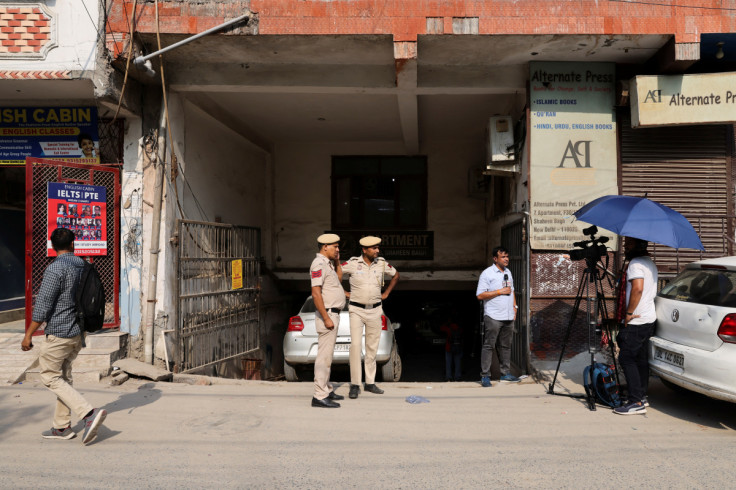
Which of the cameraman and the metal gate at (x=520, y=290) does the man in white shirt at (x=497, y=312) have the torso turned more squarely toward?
the cameraman

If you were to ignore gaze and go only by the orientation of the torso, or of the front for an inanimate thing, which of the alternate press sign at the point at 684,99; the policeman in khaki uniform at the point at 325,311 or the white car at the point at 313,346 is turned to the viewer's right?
the policeman in khaki uniform

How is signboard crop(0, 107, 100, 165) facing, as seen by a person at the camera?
facing the viewer

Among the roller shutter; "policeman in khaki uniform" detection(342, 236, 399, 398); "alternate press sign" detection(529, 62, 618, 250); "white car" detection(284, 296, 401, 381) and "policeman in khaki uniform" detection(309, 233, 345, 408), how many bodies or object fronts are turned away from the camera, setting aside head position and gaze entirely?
1

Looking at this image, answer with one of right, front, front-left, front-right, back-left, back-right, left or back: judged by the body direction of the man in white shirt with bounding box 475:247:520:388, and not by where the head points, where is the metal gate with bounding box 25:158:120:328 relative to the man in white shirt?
back-right

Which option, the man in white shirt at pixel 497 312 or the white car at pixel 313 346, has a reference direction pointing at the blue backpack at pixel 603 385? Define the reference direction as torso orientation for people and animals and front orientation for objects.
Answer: the man in white shirt

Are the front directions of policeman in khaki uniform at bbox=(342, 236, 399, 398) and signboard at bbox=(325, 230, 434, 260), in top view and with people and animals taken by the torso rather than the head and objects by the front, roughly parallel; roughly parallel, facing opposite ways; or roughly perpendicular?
roughly parallel

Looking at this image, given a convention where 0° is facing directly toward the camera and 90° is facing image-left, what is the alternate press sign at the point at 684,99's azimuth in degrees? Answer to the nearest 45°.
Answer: approximately 0°

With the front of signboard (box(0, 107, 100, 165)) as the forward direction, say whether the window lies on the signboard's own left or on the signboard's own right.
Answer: on the signboard's own left

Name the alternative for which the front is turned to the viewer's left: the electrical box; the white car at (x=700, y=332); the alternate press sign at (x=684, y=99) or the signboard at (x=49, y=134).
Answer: the electrical box

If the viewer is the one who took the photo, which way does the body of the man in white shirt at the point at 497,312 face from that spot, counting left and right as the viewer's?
facing the viewer and to the right of the viewer

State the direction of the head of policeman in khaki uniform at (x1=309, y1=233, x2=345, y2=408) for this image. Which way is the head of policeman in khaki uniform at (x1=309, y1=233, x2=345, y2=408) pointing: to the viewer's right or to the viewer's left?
to the viewer's right

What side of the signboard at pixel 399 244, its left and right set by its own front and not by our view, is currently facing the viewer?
front

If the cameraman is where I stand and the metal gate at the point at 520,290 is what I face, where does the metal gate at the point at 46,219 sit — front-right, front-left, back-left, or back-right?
front-left

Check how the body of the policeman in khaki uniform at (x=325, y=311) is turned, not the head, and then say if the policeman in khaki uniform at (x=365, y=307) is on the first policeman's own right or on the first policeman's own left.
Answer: on the first policeman's own left

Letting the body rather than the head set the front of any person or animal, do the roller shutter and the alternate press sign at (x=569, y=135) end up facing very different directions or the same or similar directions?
same or similar directions

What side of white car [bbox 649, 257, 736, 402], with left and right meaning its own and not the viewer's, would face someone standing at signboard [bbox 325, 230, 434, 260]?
left

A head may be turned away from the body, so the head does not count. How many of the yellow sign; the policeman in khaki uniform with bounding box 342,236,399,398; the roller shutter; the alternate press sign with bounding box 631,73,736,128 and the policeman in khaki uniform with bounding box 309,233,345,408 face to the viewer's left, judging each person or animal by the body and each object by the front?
0
